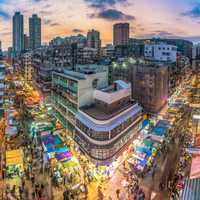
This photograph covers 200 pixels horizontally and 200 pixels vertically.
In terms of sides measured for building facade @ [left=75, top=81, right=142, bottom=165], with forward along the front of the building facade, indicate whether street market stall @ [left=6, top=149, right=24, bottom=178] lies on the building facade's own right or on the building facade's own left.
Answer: on the building facade's own right

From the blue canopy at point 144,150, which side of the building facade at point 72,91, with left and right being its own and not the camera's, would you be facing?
left

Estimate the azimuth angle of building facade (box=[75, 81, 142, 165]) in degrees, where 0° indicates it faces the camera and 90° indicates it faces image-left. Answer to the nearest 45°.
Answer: approximately 0°

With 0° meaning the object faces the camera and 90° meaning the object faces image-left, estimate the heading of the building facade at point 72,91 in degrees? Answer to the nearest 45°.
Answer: approximately 45°

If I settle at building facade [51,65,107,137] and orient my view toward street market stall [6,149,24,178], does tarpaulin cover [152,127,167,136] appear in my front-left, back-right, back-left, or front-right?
back-left
